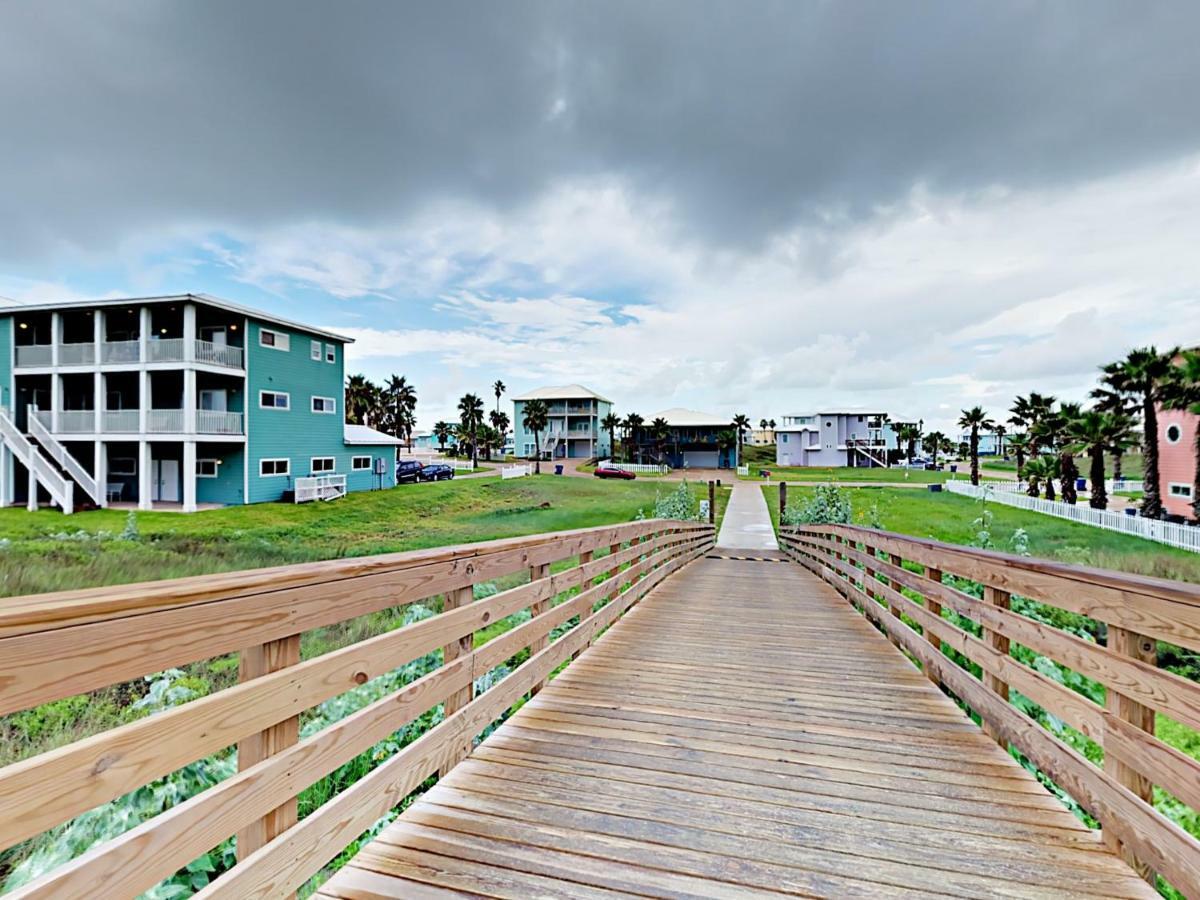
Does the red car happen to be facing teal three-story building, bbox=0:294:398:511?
no

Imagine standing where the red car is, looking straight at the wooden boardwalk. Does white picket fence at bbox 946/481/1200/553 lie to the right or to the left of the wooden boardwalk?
left

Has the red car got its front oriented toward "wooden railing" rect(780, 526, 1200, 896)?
no

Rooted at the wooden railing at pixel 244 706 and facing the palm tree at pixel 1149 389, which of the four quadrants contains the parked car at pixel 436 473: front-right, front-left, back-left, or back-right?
front-left

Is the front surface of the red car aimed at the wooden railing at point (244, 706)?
no
